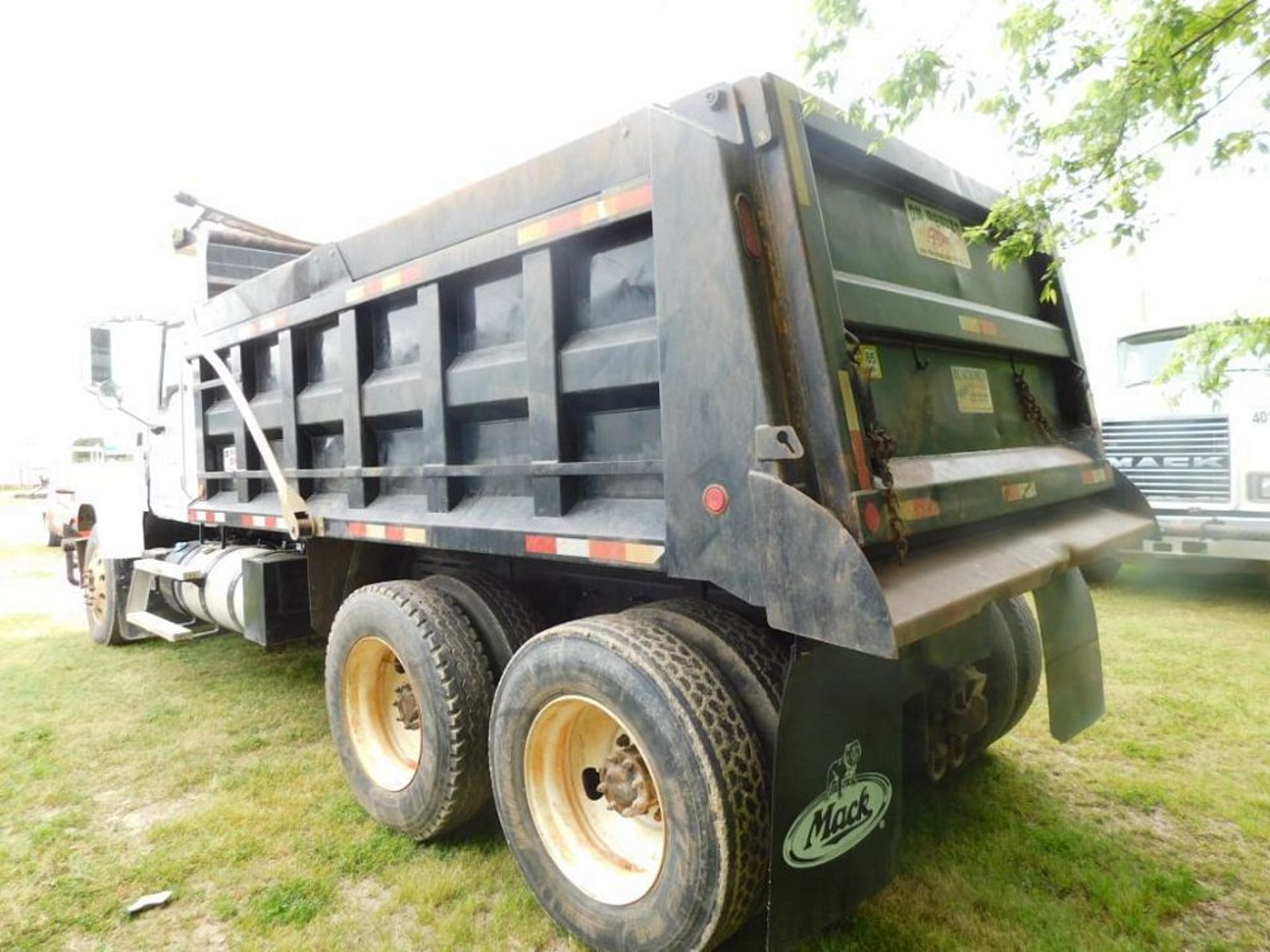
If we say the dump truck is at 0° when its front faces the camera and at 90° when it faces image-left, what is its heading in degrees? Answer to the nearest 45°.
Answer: approximately 135°

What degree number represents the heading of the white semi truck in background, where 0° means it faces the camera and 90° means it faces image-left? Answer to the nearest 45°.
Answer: approximately 0°

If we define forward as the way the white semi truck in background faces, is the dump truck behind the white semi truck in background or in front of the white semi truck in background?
in front

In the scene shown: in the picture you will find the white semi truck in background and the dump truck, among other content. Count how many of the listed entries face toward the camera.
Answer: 1

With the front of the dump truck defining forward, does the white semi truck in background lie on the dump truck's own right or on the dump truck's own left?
on the dump truck's own right
